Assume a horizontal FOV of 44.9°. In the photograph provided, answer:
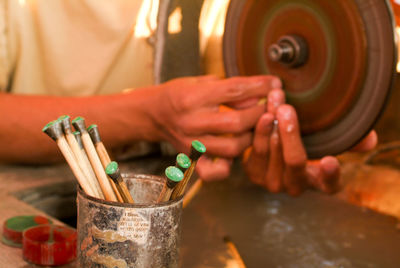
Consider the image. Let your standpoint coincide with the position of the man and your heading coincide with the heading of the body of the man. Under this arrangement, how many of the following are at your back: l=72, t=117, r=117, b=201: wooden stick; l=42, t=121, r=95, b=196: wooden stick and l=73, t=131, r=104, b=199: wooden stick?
0

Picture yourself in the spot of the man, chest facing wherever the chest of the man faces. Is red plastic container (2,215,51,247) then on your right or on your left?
on your right

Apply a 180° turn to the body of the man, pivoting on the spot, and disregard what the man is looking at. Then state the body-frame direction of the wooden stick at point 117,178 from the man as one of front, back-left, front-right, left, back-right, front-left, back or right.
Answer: back-left

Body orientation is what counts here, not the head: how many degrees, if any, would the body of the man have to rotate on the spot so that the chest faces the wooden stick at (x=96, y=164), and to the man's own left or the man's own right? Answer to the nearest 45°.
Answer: approximately 45° to the man's own right

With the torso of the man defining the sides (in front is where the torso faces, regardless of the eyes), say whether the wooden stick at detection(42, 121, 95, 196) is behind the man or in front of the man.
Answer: in front

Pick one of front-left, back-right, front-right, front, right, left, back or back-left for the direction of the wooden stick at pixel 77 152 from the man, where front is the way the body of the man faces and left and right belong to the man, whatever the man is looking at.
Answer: front-right

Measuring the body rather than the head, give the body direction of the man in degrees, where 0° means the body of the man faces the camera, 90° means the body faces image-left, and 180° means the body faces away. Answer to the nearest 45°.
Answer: approximately 315°
